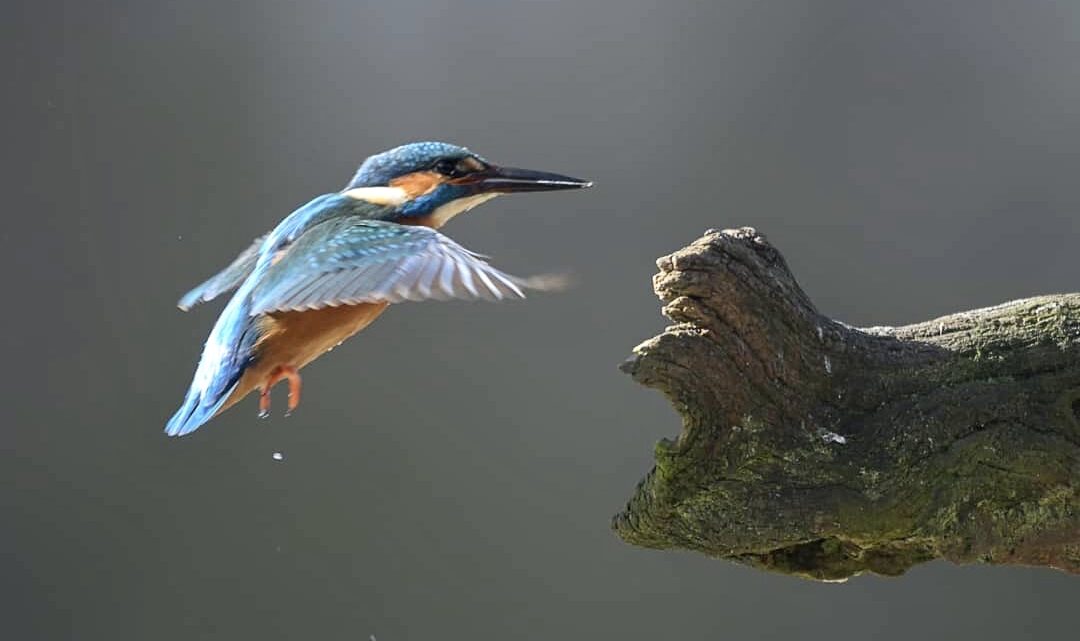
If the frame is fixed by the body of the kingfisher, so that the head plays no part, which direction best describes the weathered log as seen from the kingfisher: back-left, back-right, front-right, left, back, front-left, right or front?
front-right

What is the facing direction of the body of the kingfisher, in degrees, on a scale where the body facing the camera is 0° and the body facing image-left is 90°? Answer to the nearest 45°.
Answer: approximately 270°
